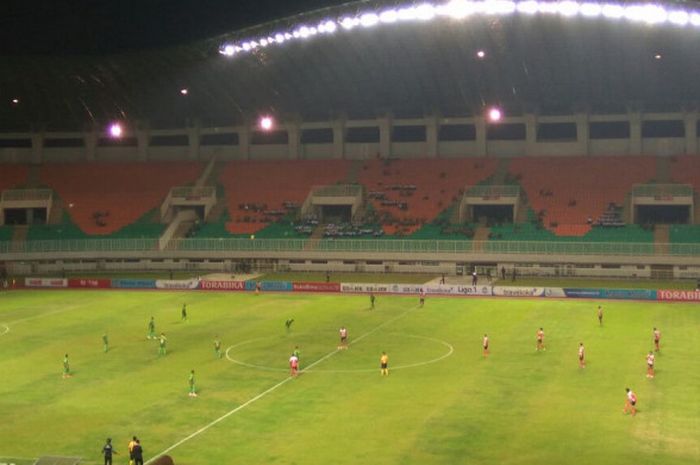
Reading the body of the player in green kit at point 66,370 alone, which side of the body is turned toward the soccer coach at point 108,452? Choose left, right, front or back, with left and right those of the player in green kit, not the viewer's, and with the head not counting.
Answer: right

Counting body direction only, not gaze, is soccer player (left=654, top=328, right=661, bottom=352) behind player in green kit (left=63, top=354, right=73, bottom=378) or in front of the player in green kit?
in front

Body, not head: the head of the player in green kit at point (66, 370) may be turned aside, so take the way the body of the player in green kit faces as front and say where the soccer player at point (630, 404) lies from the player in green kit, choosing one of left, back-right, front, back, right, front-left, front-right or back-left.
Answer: front-right

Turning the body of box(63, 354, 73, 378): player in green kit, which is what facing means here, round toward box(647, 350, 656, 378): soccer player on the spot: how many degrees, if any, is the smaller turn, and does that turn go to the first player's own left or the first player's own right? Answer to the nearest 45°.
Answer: approximately 45° to the first player's own right

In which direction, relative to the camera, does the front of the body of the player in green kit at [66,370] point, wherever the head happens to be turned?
to the viewer's right

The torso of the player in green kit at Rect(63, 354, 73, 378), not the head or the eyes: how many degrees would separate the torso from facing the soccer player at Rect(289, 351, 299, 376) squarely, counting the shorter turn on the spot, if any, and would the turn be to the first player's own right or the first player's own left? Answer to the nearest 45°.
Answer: approximately 45° to the first player's own right

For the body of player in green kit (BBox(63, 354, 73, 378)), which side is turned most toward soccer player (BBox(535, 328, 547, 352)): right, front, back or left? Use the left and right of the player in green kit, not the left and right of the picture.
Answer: front
